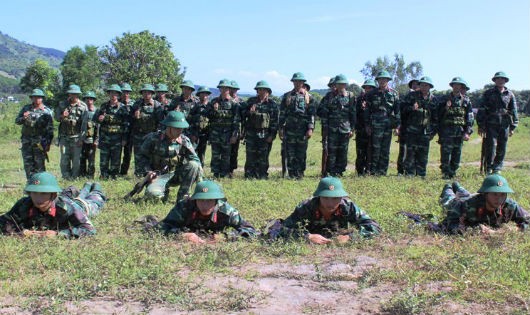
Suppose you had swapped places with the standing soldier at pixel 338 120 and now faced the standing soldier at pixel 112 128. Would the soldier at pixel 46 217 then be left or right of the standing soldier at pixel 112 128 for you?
left

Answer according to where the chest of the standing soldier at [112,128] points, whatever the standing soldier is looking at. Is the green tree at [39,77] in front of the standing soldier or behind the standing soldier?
behind

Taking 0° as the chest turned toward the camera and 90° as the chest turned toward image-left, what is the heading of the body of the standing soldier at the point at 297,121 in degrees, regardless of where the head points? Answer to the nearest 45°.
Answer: approximately 0°

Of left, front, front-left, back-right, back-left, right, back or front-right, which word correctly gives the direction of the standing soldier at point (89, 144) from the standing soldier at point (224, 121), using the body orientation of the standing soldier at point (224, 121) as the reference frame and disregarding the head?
right

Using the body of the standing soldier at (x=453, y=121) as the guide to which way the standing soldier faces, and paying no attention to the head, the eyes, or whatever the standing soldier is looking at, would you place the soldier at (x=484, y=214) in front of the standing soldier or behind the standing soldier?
in front

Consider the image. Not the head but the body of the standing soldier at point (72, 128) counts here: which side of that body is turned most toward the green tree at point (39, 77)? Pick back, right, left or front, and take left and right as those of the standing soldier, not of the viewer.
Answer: back

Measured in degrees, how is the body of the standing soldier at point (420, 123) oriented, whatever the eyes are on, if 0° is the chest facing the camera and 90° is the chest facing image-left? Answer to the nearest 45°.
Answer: approximately 0°
